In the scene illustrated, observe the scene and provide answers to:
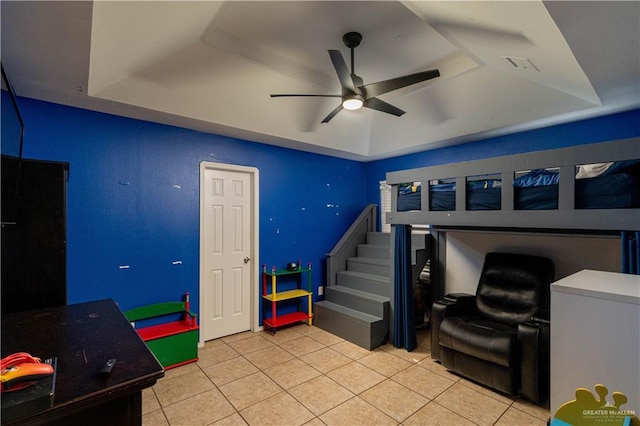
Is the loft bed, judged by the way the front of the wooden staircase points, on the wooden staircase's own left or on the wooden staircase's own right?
on the wooden staircase's own left

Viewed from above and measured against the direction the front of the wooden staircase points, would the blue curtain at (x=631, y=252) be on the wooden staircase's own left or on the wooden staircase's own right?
on the wooden staircase's own left

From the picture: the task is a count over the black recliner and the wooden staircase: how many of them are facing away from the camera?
0

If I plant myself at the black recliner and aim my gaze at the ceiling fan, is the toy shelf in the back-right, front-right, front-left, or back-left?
front-right

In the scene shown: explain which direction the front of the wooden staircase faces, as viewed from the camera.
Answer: facing the viewer and to the left of the viewer

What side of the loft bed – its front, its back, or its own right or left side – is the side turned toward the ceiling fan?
front

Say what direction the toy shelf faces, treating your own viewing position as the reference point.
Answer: facing the viewer and to the right of the viewer

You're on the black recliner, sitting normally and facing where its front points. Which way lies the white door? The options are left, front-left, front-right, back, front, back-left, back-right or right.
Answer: front-right

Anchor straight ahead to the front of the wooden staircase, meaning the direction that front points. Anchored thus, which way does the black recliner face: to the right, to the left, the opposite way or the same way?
the same way

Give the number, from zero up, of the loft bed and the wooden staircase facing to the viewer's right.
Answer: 0

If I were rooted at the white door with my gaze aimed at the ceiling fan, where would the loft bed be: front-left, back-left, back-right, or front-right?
front-left
